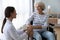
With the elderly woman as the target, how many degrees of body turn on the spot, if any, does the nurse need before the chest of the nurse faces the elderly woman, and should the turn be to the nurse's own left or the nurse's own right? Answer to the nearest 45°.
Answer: approximately 45° to the nurse's own left

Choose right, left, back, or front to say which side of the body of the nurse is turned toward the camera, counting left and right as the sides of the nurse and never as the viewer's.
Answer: right
